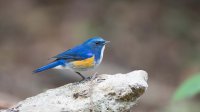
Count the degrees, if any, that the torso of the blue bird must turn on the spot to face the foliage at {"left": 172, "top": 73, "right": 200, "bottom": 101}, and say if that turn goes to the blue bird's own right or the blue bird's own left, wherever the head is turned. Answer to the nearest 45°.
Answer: approximately 45° to the blue bird's own left

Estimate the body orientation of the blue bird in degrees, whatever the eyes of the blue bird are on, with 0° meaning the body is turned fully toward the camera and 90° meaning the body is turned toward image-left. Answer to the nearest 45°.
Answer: approximately 270°
